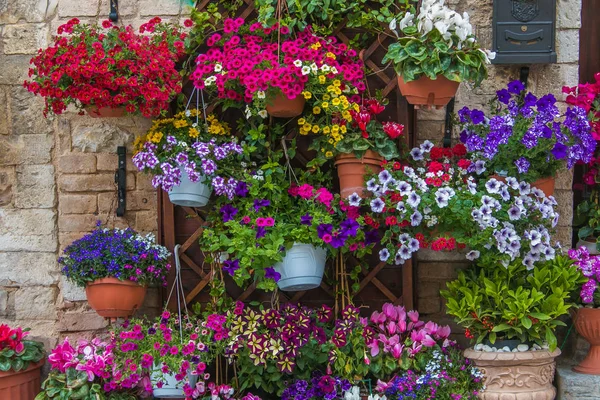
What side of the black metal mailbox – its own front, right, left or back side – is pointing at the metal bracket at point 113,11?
right

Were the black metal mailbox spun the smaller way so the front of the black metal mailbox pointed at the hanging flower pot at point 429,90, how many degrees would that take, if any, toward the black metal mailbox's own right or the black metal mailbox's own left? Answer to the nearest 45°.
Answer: approximately 45° to the black metal mailbox's own right

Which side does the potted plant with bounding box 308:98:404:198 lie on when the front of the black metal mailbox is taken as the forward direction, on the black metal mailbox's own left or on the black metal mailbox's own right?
on the black metal mailbox's own right

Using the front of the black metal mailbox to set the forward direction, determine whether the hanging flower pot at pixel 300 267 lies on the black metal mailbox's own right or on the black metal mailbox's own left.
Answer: on the black metal mailbox's own right

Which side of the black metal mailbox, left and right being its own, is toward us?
front

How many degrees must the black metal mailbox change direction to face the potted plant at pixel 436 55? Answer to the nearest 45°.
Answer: approximately 45° to its right
